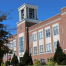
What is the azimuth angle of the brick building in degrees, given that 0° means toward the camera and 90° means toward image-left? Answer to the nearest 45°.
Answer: approximately 45°
